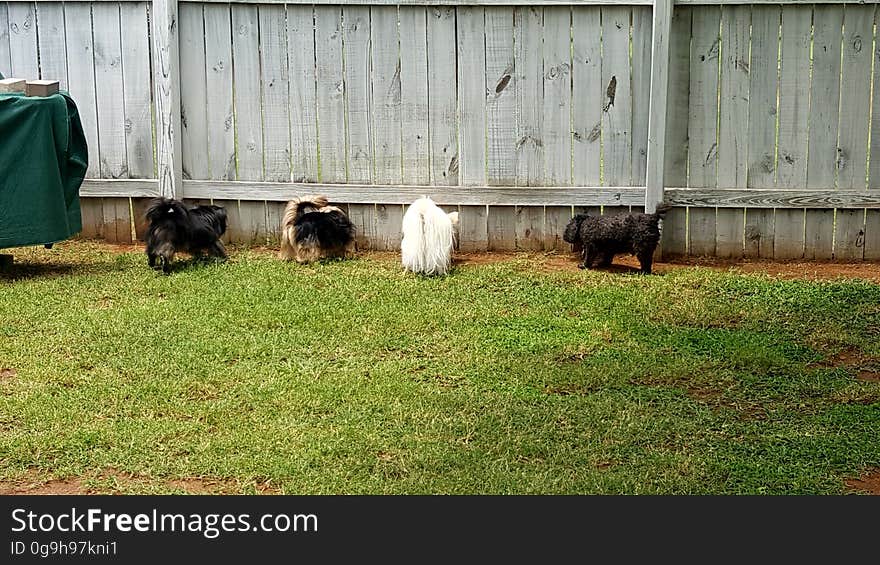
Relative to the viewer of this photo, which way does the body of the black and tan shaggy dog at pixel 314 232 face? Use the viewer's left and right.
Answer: facing away from the viewer and to the right of the viewer

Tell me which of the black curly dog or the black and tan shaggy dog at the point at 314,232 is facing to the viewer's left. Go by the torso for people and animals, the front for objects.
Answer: the black curly dog

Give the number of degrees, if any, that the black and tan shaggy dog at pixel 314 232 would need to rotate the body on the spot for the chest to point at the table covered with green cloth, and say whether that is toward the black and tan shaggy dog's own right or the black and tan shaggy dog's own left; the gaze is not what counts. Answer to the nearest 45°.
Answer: approximately 135° to the black and tan shaggy dog's own left

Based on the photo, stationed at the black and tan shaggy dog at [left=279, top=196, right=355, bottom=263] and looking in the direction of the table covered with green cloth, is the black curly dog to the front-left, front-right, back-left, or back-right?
back-left

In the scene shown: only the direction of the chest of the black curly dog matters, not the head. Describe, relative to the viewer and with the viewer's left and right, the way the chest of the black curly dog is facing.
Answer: facing to the left of the viewer

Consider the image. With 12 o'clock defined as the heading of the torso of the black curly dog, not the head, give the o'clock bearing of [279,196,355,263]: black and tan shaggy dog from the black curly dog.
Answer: The black and tan shaggy dog is roughly at 12 o'clock from the black curly dog.

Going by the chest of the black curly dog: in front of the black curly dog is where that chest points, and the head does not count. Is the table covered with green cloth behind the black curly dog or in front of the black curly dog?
in front

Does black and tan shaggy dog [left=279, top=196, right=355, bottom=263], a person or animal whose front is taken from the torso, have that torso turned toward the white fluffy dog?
no

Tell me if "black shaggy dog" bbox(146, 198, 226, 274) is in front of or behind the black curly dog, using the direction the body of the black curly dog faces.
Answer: in front

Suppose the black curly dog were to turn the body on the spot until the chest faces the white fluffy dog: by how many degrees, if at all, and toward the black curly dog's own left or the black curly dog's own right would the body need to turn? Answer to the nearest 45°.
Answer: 0° — it already faces it

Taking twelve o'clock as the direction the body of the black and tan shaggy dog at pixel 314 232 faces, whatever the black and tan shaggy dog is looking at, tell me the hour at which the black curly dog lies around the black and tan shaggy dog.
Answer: The black curly dog is roughly at 2 o'clock from the black and tan shaggy dog.

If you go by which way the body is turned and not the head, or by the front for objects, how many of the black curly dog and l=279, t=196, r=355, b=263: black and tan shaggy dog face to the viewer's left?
1
